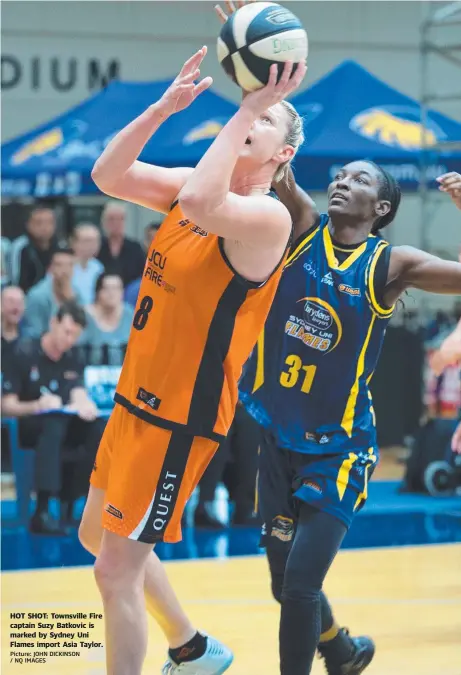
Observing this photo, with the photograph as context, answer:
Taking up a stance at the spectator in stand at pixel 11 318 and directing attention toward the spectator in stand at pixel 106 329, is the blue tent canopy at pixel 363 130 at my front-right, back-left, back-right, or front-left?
front-left

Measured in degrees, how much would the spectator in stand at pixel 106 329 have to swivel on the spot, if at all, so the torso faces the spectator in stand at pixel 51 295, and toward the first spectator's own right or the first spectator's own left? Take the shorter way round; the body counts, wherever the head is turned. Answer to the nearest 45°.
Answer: approximately 135° to the first spectator's own right

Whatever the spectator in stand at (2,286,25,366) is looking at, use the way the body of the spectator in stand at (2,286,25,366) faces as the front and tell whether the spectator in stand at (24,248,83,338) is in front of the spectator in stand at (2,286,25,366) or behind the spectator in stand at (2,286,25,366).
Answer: behind

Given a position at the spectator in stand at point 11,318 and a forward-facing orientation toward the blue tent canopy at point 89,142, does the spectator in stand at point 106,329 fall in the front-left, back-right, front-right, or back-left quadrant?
front-right

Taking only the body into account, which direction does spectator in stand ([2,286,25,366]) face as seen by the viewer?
toward the camera

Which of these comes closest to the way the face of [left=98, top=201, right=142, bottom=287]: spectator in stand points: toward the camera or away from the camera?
toward the camera

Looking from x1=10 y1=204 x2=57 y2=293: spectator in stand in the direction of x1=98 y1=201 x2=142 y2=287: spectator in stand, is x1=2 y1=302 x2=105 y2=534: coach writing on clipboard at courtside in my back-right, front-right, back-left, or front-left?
front-right

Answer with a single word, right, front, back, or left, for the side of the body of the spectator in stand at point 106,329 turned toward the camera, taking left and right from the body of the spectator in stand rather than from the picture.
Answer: front

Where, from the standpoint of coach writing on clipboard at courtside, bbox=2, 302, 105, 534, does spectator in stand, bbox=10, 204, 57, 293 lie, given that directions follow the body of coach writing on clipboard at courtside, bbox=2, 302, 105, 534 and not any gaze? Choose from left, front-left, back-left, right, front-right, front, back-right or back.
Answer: back-left

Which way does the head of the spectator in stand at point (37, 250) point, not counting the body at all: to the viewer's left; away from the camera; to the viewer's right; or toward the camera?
toward the camera

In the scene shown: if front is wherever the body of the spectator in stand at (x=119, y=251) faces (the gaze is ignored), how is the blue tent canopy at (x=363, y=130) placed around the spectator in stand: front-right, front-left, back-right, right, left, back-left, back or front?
left
